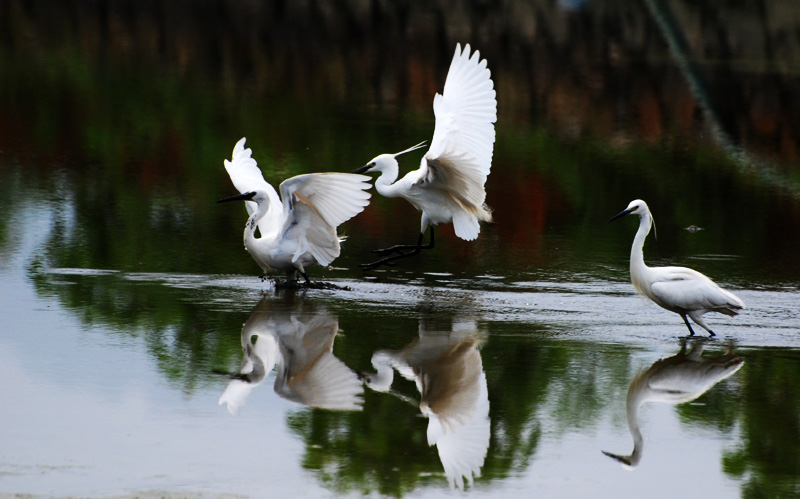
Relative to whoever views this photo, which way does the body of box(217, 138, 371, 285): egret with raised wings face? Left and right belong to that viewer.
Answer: facing the viewer and to the left of the viewer

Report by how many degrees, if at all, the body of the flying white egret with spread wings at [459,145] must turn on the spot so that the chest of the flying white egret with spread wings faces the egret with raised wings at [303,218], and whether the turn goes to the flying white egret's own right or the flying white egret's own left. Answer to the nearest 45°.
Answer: approximately 45° to the flying white egret's own left

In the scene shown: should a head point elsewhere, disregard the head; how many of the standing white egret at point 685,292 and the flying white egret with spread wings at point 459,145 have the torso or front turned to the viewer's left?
2

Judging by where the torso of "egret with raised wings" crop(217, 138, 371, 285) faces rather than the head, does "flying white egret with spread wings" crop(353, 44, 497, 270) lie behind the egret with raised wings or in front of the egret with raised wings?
behind

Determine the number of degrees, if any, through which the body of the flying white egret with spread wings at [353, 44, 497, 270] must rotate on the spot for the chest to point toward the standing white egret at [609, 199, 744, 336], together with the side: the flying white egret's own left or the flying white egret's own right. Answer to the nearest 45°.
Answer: approximately 135° to the flying white egret's own left

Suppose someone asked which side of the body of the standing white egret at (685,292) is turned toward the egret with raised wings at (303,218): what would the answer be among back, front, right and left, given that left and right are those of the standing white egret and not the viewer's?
front

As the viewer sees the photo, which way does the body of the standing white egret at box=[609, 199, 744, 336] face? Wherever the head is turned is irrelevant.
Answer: to the viewer's left

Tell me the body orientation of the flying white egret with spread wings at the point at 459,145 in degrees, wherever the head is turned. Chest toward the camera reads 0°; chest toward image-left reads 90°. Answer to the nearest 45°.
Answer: approximately 90°

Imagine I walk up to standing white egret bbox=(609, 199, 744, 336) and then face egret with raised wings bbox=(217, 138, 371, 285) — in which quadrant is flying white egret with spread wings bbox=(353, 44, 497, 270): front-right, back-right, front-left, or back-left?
front-right
